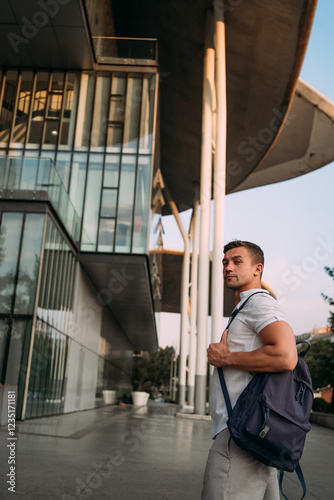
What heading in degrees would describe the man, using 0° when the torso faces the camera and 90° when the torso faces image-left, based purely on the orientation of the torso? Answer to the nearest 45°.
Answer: approximately 90°

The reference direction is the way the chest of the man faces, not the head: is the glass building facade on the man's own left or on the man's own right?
on the man's own right

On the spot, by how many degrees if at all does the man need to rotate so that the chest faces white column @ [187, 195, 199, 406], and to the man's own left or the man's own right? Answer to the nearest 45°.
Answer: approximately 90° to the man's own right

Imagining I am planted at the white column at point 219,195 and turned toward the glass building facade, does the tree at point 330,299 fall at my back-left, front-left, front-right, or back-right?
back-right

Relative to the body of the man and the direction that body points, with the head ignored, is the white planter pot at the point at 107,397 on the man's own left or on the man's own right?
on the man's own right

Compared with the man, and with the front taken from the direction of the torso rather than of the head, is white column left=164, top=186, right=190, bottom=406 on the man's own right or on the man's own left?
on the man's own right

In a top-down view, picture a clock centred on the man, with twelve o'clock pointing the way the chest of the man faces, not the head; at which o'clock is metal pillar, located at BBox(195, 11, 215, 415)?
The metal pillar is roughly at 3 o'clock from the man.

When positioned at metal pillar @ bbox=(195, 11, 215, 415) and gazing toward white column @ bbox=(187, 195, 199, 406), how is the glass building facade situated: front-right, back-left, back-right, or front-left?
front-left

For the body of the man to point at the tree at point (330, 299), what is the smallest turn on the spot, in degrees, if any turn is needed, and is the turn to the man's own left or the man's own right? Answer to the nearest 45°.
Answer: approximately 90° to the man's own right
